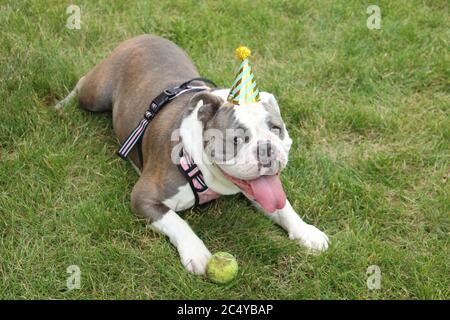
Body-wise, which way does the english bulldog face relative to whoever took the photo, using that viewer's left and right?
facing the viewer and to the right of the viewer

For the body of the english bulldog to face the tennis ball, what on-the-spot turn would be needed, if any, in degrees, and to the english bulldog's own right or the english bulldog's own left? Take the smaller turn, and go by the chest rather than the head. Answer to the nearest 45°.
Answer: approximately 45° to the english bulldog's own right
